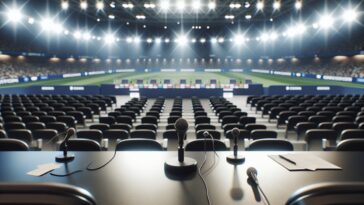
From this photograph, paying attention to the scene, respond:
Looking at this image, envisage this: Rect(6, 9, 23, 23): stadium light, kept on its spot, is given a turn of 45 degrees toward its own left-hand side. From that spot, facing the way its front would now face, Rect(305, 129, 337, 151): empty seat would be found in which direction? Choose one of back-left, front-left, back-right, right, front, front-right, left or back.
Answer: front-right

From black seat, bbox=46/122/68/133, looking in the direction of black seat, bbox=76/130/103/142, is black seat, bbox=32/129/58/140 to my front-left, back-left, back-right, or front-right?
front-right

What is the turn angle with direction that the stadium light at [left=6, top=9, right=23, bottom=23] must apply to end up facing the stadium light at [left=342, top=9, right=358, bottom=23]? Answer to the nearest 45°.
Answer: approximately 45° to its left

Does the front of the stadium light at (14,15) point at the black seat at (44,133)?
yes

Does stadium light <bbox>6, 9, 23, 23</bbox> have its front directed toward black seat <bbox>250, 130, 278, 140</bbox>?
yes

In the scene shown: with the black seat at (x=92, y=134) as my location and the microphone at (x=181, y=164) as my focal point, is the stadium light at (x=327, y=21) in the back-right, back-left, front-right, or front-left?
back-left

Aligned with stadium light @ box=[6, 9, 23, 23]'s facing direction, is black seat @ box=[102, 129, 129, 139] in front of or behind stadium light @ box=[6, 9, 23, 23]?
in front

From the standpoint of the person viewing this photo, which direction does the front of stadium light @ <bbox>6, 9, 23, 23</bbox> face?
facing the viewer

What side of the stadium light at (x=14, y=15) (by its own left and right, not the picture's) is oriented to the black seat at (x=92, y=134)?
front

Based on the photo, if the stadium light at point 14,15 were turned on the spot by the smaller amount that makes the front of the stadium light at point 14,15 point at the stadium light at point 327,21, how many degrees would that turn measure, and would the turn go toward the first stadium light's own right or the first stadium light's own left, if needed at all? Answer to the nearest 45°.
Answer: approximately 45° to the first stadium light's own left

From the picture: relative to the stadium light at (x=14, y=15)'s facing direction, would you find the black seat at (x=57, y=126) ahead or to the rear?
ahead

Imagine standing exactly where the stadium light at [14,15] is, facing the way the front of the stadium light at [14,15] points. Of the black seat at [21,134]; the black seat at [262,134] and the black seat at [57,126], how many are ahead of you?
3
